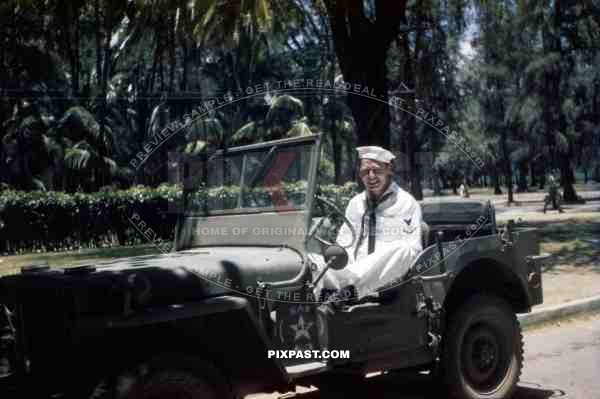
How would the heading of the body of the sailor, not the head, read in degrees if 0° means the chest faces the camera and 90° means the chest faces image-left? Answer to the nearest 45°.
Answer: approximately 45°

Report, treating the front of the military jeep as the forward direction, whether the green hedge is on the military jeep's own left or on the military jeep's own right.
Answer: on the military jeep's own right

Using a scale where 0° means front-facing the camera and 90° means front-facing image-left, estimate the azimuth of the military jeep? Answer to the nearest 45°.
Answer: approximately 45°

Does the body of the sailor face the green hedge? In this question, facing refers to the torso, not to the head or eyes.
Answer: no

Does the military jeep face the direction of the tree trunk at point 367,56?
no

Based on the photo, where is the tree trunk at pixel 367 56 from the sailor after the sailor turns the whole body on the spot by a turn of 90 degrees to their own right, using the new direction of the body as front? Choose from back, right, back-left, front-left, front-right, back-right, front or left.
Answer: front-right
